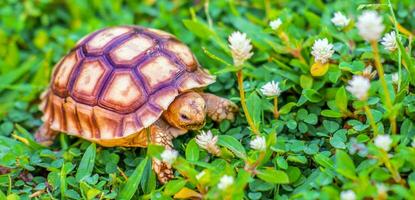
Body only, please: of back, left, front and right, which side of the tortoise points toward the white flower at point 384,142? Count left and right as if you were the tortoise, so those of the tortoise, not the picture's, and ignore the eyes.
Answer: front

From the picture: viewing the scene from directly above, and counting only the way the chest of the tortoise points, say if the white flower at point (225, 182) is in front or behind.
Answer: in front

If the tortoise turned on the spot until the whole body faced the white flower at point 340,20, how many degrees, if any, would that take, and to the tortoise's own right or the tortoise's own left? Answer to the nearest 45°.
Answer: approximately 45° to the tortoise's own left

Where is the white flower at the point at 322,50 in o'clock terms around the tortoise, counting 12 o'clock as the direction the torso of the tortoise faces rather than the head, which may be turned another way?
The white flower is roughly at 11 o'clock from the tortoise.

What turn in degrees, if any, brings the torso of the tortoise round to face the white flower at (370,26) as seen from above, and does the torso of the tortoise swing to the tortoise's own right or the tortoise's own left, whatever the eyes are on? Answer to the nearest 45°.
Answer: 0° — it already faces it

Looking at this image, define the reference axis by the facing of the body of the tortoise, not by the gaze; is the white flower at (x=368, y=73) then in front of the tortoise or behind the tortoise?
in front

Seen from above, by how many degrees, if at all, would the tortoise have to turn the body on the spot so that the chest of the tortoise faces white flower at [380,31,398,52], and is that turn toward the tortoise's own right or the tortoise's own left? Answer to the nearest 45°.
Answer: approximately 45° to the tortoise's own left

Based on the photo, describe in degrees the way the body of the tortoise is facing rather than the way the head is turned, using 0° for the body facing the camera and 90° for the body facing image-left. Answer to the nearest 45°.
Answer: approximately 315°

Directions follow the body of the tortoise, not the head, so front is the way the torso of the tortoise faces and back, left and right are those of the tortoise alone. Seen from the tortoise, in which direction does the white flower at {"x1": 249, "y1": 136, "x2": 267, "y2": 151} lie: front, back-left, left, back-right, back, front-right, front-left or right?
front
